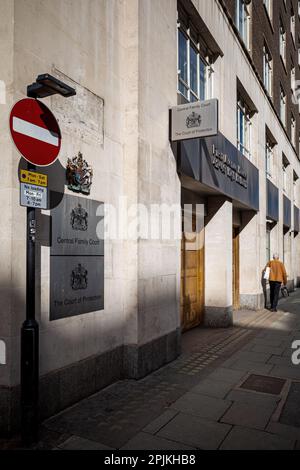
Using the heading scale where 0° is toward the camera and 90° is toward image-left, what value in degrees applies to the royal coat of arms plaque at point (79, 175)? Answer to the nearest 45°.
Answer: approximately 315°

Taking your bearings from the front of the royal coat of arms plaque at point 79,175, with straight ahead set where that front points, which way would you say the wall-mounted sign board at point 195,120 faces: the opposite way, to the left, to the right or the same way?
to the right

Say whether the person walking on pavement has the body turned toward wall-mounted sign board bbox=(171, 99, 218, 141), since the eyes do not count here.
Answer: no

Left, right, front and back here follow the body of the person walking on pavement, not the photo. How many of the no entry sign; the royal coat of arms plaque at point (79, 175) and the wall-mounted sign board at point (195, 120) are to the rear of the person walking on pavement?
3

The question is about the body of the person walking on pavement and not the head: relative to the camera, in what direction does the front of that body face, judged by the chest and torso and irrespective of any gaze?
away from the camera

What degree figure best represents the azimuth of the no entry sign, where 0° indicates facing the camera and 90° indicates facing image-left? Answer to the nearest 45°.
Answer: approximately 315°

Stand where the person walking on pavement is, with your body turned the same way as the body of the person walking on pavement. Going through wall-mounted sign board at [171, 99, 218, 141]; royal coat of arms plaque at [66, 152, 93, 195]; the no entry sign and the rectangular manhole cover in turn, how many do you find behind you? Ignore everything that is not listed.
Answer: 4

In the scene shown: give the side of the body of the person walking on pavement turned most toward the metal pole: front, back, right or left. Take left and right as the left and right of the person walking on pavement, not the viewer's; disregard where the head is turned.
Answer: back

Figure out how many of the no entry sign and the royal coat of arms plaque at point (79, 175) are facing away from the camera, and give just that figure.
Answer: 0

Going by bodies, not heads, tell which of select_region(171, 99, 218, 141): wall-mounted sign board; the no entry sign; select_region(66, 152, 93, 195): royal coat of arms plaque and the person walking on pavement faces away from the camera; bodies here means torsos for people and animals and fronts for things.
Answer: the person walking on pavement

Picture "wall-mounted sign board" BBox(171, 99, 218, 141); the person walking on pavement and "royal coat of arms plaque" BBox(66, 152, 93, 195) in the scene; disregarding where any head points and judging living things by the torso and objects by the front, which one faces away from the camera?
the person walking on pavement

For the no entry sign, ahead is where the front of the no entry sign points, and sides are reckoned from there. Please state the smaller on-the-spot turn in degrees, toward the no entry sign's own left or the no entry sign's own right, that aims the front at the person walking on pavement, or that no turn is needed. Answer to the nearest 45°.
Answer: approximately 90° to the no entry sign's own left

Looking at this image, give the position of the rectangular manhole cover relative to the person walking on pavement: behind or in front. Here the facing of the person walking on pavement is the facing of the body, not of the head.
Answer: behind

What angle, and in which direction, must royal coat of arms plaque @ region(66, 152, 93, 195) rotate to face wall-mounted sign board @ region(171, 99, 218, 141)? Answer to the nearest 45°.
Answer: approximately 90° to its left

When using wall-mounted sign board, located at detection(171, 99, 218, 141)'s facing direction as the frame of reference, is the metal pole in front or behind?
in front

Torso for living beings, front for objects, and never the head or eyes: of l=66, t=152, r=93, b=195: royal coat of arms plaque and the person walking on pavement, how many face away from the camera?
1
